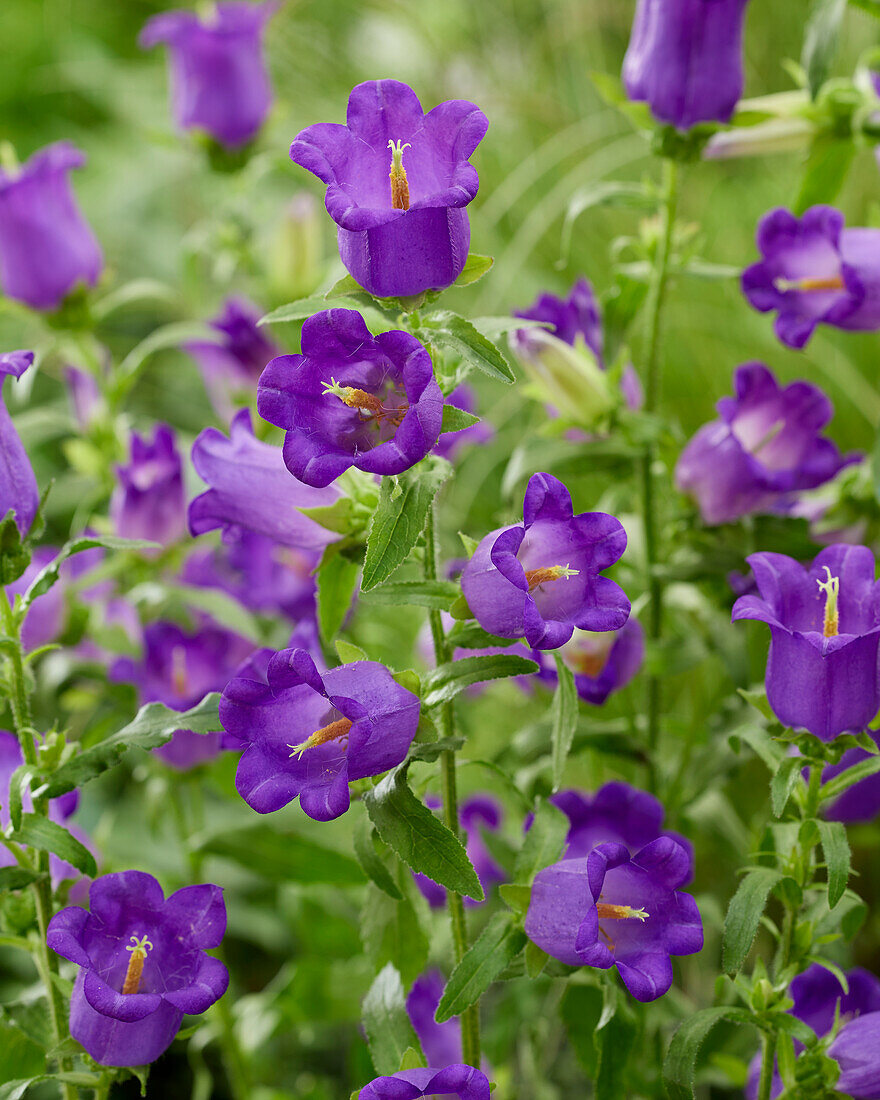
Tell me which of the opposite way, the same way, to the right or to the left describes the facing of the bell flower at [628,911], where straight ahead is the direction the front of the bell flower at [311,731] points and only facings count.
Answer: to the left

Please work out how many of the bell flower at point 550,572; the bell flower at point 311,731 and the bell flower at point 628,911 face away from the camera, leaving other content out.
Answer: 0

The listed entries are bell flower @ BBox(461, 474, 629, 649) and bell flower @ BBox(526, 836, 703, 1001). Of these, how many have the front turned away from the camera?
0

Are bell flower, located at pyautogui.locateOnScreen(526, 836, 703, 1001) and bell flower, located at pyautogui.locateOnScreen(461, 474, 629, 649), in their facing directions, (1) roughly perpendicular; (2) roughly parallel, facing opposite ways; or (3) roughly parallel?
roughly parallel

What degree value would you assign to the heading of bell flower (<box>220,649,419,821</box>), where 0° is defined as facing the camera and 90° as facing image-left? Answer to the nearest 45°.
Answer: approximately 45°

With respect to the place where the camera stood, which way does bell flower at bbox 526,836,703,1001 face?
facing the viewer and to the right of the viewer
